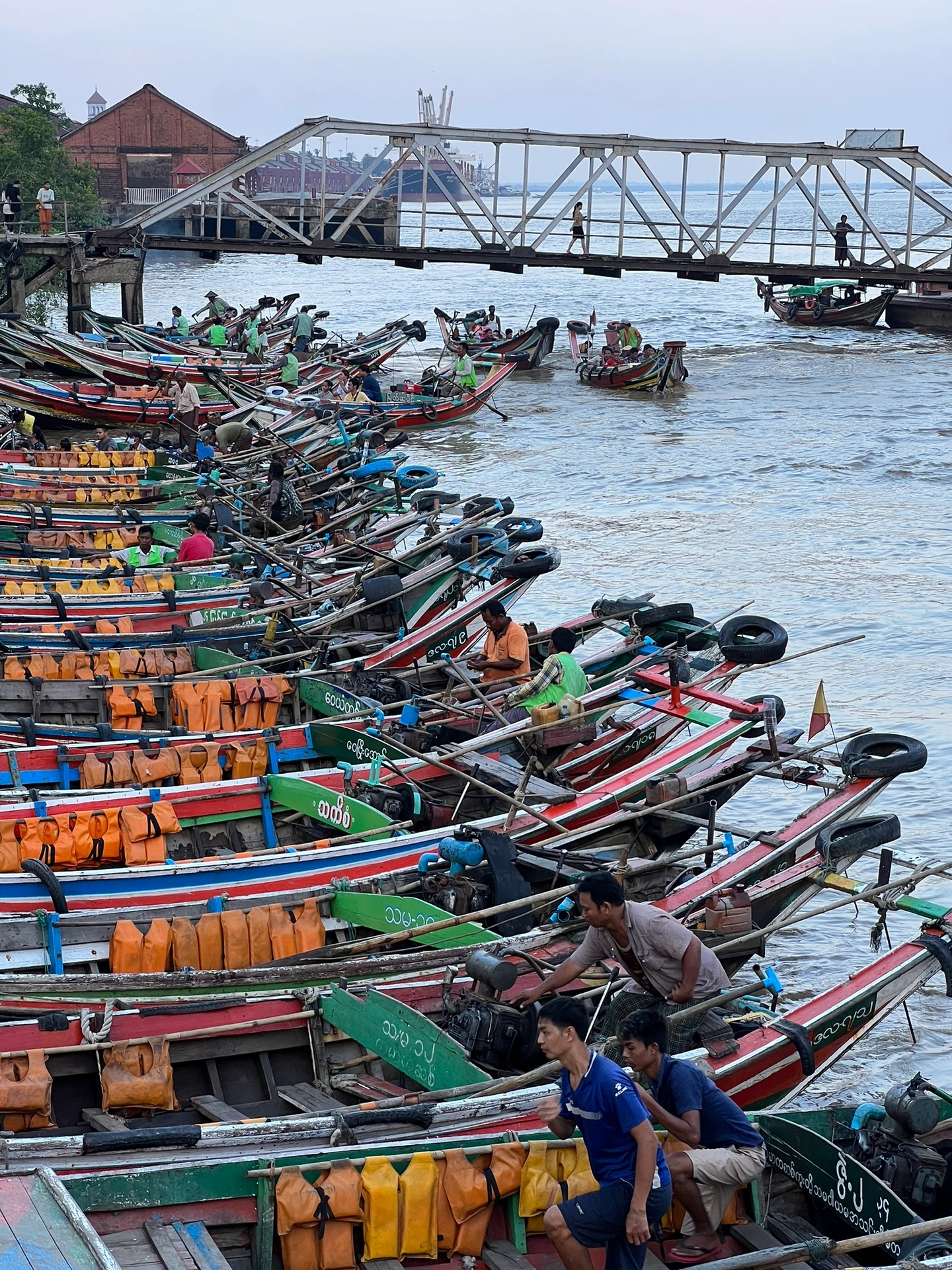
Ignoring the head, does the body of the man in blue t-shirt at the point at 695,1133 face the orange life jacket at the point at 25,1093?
yes

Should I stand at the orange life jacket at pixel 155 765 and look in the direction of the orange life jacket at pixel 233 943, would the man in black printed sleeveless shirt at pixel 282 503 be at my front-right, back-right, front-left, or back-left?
back-left

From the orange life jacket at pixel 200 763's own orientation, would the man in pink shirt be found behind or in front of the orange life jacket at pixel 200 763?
behind

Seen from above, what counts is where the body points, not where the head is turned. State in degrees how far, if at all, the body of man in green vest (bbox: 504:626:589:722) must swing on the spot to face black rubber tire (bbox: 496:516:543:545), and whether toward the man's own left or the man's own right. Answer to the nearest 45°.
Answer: approximately 45° to the man's own right

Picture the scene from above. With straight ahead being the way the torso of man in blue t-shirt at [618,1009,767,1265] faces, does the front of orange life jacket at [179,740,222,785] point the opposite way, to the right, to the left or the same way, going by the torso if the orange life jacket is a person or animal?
to the left

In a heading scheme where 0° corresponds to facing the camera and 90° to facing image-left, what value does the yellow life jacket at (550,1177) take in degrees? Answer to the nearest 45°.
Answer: approximately 0°

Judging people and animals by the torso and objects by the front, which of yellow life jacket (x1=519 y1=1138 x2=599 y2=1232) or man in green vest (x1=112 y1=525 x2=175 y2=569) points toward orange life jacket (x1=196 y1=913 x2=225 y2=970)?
the man in green vest

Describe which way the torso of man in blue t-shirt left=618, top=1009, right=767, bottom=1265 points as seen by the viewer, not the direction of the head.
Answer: to the viewer's left

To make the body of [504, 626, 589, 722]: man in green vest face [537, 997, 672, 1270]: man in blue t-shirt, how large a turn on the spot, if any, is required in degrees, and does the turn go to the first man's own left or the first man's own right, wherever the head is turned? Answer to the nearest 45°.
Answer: approximately 135° to the first man's own left
